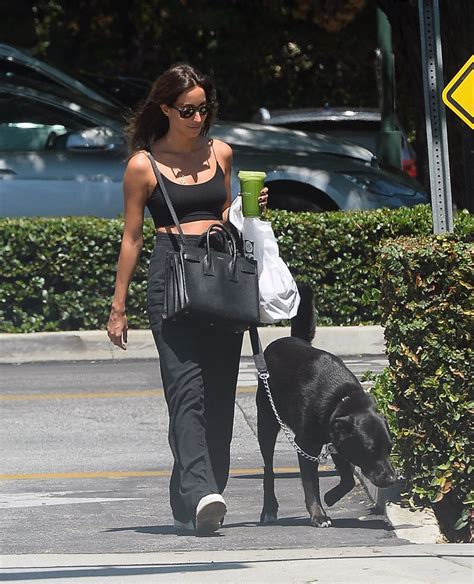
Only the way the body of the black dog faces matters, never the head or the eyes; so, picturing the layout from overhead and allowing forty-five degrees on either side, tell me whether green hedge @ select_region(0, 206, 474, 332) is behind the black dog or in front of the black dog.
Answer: behind

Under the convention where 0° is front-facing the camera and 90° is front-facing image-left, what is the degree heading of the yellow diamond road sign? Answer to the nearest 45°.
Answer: approximately 0°

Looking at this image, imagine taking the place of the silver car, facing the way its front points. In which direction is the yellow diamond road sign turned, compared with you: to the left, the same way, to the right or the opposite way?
to the right

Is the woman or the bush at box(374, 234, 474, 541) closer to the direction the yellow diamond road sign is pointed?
the bush

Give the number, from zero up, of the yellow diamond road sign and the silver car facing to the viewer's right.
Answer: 1

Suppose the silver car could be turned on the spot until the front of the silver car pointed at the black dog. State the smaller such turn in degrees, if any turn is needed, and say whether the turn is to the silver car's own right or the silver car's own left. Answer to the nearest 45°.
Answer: approximately 90° to the silver car's own right

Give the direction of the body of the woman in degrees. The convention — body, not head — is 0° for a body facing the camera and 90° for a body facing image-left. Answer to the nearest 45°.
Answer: approximately 315°

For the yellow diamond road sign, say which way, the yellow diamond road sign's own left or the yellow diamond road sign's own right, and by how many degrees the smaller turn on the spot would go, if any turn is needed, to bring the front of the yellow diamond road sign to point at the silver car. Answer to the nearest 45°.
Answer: approximately 135° to the yellow diamond road sign's own right

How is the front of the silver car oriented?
to the viewer's right

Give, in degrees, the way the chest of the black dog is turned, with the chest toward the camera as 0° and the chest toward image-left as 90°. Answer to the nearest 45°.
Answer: approximately 315°

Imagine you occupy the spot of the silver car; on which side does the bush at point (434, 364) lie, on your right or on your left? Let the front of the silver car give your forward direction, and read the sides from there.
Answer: on your right

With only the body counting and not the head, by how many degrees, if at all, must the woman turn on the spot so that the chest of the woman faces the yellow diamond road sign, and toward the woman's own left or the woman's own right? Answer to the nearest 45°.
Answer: approximately 90° to the woman's own left
